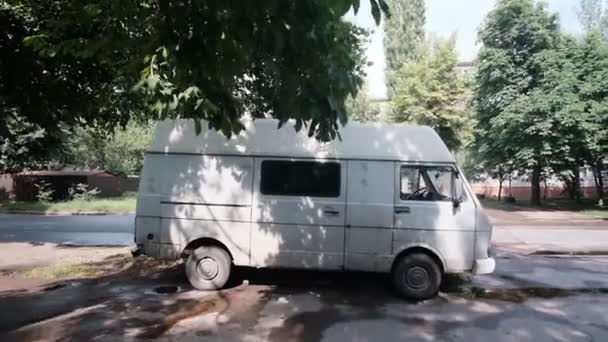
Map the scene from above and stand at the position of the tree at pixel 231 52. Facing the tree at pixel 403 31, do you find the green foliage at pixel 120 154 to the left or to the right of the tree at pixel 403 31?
left

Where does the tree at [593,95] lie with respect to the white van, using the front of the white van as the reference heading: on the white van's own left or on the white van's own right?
on the white van's own left

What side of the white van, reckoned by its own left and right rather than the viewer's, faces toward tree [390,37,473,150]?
left

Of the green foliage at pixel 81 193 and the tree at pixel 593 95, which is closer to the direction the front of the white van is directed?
the tree

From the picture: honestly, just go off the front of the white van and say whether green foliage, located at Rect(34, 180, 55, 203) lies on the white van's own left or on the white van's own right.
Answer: on the white van's own left

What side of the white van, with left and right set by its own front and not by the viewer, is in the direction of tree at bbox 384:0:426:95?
left

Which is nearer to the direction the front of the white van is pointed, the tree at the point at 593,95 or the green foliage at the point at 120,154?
the tree

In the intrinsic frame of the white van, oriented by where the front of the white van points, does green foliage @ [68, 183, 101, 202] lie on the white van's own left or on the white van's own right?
on the white van's own left

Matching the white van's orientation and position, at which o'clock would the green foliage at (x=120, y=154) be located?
The green foliage is roughly at 8 o'clock from the white van.

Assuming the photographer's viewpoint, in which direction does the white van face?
facing to the right of the viewer
